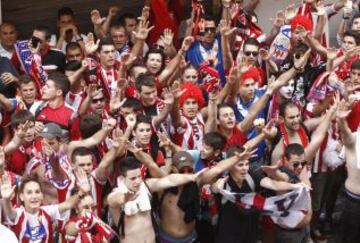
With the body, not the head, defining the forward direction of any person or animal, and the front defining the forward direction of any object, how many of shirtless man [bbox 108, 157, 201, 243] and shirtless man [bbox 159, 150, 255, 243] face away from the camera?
0

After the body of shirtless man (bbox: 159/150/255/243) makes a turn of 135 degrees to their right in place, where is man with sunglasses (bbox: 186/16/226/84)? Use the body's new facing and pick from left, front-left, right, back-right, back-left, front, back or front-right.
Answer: front-right

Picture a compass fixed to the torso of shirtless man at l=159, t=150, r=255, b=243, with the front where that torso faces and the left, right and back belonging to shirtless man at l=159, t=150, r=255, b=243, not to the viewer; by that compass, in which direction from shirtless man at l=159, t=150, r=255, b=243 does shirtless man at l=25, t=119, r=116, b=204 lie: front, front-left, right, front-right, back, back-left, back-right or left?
right

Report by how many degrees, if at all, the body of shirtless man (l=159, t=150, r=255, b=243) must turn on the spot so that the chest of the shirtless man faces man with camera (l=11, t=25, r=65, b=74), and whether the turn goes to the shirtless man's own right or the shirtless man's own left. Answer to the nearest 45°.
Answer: approximately 135° to the shirtless man's own right

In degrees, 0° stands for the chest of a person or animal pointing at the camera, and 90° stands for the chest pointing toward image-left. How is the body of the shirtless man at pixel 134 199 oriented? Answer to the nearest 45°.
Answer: approximately 315°
